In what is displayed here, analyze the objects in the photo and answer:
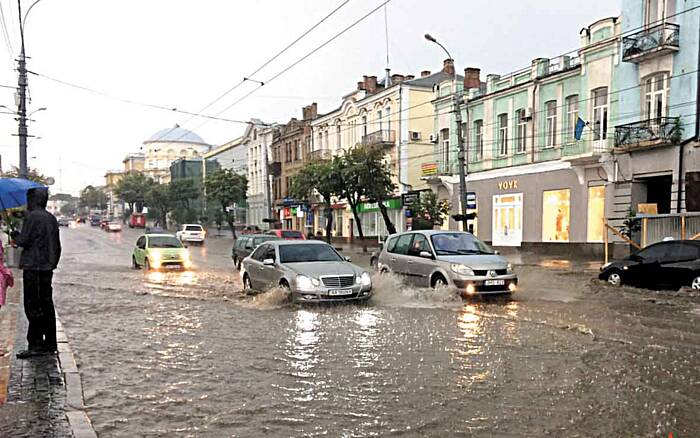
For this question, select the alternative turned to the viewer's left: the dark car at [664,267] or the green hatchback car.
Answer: the dark car

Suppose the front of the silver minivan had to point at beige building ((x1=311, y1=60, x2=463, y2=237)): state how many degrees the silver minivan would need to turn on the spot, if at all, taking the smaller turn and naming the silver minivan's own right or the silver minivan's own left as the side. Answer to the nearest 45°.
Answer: approximately 135° to the silver minivan's own left

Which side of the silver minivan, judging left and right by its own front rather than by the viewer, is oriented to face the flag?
left

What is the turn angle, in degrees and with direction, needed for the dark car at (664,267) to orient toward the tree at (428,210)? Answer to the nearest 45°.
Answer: approximately 45° to its right

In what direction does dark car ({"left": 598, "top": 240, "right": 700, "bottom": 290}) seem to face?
to the viewer's left

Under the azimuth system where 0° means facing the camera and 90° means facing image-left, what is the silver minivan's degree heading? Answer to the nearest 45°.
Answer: approximately 315°

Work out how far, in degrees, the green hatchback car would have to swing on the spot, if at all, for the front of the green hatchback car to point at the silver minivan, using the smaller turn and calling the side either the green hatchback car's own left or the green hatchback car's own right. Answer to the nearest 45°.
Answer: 0° — it already faces it

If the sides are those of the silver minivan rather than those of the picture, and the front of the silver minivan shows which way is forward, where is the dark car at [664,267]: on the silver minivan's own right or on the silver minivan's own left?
on the silver minivan's own left

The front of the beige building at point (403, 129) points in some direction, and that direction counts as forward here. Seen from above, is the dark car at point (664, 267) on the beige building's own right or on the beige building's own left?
on the beige building's own left

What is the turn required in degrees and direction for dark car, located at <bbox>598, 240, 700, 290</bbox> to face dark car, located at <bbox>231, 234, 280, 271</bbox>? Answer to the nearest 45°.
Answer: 0° — it already faces it
